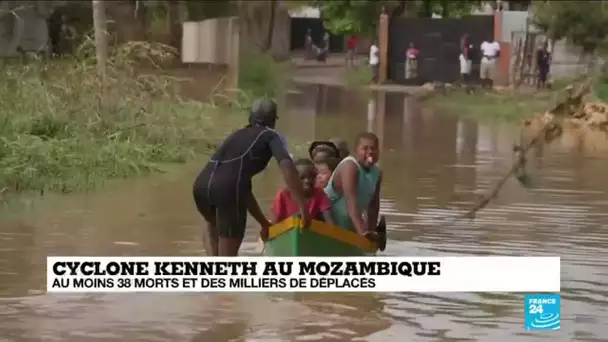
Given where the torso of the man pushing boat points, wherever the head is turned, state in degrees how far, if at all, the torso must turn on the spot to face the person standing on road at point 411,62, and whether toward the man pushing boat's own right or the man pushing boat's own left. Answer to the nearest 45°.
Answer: approximately 45° to the man pushing boat's own left

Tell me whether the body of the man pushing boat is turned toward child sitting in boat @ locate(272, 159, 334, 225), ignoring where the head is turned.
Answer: yes

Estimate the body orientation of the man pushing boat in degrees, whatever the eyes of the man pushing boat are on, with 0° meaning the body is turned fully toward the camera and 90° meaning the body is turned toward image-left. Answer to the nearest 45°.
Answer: approximately 225°

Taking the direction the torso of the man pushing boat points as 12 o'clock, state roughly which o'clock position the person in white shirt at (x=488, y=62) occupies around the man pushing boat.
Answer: The person in white shirt is roughly at 11 o'clock from the man pushing boat.
